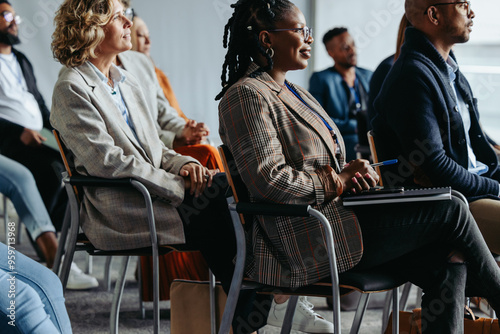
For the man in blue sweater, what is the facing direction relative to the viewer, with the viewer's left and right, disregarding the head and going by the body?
facing to the right of the viewer

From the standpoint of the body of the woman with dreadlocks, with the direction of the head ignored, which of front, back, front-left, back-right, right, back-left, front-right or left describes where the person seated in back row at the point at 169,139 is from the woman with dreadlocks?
back-left

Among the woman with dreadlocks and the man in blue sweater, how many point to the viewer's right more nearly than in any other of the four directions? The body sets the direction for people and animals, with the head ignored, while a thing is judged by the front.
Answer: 2

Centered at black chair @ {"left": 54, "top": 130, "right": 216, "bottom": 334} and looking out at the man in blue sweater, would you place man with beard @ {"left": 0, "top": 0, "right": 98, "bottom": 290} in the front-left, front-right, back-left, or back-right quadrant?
back-left

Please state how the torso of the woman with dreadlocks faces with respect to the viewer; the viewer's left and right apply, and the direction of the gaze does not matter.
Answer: facing to the right of the viewer

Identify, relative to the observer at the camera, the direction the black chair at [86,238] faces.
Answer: facing to the right of the viewer

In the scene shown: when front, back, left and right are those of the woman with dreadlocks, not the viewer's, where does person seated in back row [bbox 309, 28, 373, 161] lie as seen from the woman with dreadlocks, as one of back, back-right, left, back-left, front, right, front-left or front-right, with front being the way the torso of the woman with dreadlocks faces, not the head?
left

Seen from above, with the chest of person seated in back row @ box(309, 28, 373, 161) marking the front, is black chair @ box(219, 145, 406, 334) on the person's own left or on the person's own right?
on the person's own right

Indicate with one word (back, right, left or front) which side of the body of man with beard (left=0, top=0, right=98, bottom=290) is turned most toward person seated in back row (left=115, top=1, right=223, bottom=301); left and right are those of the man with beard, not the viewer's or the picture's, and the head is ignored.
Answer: front

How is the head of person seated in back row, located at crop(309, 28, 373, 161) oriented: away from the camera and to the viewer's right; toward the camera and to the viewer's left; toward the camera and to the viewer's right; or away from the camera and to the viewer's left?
toward the camera and to the viewer's right

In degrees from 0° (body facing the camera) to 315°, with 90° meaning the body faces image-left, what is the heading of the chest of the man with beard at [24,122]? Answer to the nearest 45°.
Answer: approximately 315°

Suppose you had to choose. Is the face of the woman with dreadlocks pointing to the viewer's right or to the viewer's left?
to the viewer's right

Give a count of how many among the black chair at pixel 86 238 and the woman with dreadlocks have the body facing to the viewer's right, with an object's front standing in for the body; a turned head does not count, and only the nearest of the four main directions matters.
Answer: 2

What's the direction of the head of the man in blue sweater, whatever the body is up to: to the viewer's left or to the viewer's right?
to the viewer's right

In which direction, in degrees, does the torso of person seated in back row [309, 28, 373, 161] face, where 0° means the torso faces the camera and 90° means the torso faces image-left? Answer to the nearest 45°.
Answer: approximately 315°

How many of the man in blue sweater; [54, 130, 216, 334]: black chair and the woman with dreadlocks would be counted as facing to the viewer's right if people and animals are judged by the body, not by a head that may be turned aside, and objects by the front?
3
